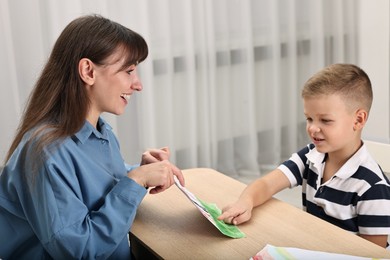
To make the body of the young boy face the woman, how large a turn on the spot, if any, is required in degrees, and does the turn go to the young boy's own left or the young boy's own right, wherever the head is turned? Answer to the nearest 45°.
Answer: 0° — they already face them

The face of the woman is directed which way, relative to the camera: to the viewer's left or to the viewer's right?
to the viewer's right

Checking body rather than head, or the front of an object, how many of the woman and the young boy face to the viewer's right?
1

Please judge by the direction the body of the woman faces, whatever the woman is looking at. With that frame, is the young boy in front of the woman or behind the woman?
in front

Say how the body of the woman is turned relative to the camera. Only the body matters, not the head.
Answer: to the viewer's right

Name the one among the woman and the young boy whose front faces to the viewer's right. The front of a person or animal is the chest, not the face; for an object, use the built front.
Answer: the woman

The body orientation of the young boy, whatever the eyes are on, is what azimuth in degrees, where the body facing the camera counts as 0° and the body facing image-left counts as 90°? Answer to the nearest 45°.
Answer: approximately 45°

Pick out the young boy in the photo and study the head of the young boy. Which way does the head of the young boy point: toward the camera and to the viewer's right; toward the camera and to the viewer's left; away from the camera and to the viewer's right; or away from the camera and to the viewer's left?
toward the camera and to the viewer's left
